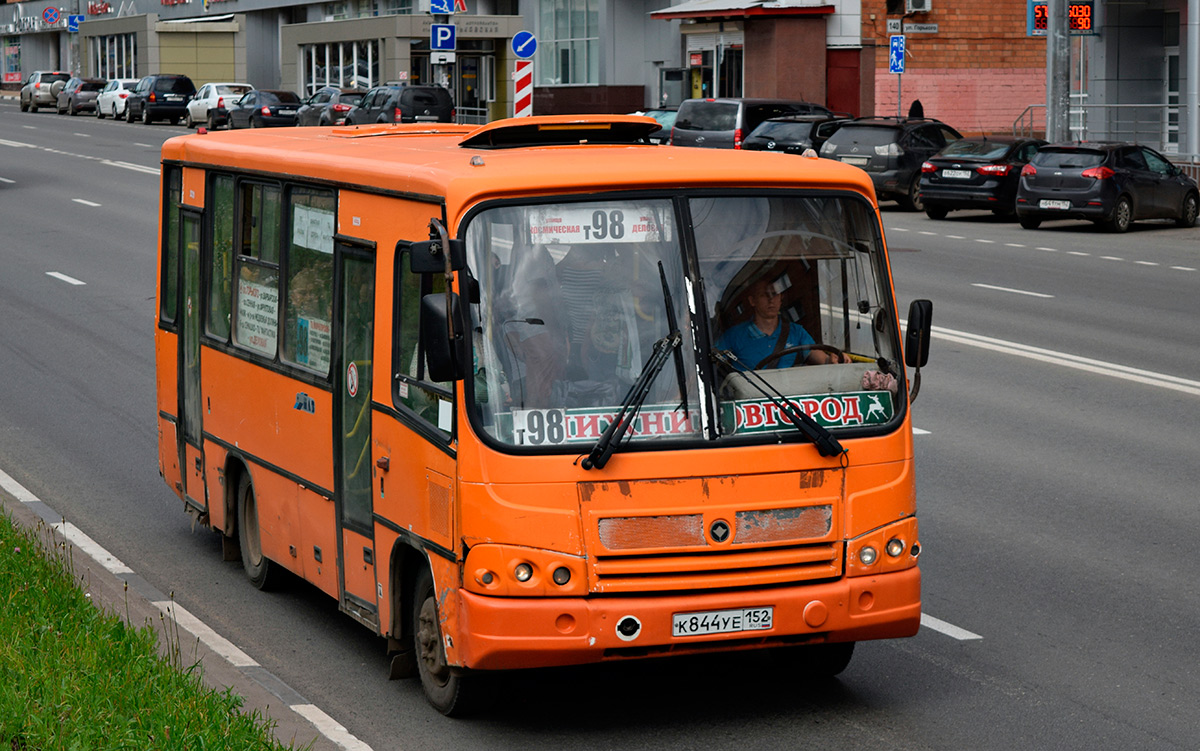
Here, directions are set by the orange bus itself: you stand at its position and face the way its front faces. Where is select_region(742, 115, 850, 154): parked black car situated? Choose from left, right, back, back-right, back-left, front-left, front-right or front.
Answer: back-left

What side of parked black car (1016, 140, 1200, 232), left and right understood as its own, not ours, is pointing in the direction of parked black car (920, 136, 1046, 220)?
left

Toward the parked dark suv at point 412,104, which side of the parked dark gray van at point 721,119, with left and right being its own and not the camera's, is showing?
left

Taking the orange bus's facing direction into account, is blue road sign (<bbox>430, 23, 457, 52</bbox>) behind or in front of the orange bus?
behind

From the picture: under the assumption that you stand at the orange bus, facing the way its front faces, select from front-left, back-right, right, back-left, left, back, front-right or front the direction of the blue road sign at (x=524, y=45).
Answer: back-left

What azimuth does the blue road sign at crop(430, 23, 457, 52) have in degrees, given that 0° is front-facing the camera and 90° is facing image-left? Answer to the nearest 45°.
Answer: approximately 0°

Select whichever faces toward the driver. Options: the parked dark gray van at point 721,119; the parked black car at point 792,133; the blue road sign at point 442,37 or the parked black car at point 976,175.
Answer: the blue road sign

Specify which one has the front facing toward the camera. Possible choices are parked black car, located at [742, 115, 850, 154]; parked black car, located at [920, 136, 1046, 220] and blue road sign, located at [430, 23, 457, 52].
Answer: the blue road sign

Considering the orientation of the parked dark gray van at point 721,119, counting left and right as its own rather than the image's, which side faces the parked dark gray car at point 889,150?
right

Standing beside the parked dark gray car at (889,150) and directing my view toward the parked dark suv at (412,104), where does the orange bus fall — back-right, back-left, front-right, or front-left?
back-left
